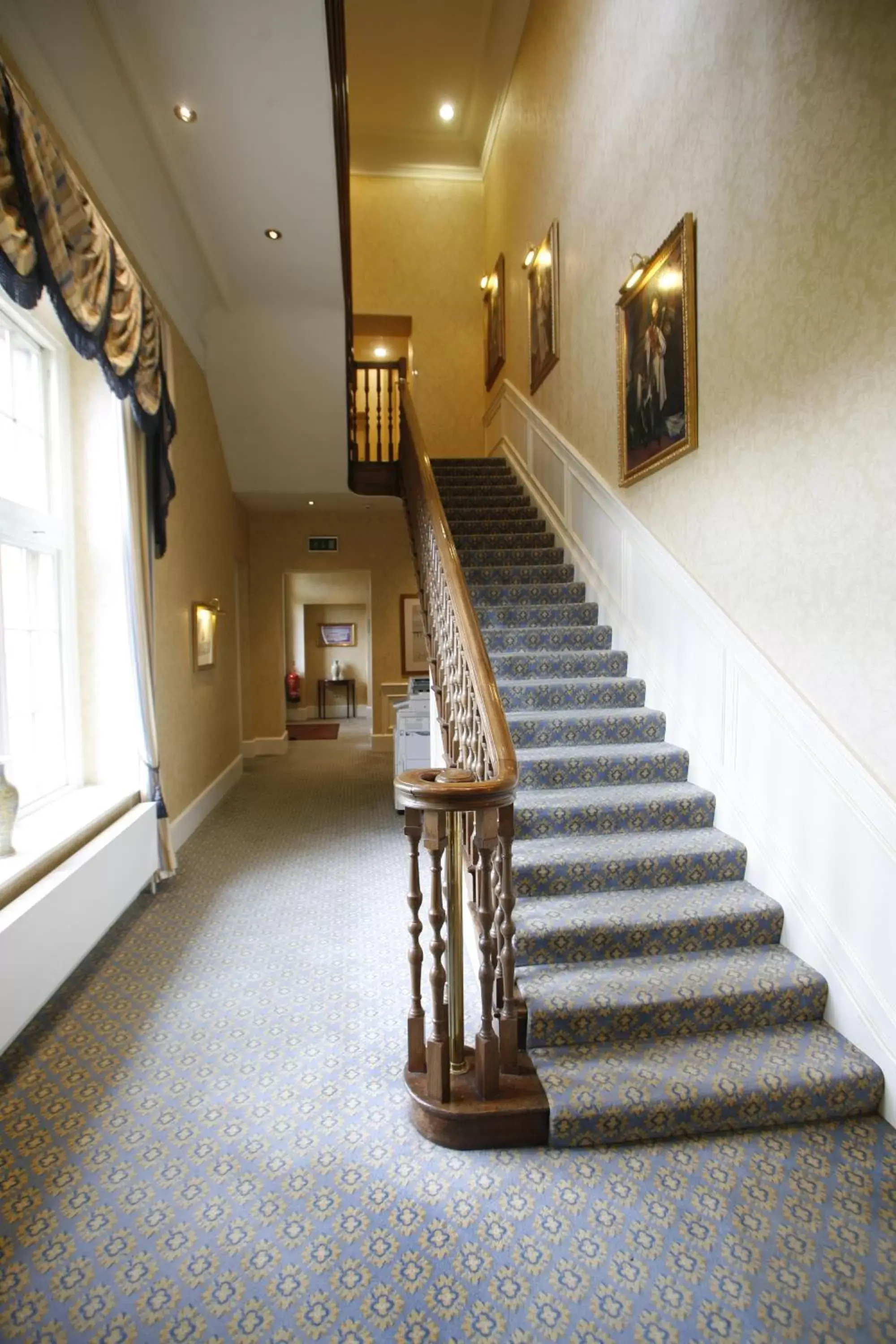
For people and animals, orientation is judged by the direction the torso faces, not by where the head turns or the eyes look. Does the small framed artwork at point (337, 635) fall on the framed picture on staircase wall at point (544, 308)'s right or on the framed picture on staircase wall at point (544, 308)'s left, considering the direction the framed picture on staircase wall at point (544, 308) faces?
on its right

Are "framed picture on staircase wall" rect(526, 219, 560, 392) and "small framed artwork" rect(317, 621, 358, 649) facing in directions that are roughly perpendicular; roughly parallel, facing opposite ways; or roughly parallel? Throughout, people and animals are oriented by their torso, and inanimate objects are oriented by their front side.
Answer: roughly perpendicular

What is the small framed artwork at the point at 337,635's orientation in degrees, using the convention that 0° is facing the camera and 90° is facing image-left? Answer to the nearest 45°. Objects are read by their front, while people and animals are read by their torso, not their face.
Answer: approximately 0°

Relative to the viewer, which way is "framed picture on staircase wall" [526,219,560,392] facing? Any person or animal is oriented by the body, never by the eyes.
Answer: to the viewer's left

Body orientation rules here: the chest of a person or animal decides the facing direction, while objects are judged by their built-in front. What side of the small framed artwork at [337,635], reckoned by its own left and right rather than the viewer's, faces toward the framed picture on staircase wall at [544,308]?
front

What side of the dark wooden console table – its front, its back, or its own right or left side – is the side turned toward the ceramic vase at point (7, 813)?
front

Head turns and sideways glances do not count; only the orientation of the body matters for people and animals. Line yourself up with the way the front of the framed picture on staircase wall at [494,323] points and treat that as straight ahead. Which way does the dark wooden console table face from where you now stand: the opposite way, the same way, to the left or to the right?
to the left

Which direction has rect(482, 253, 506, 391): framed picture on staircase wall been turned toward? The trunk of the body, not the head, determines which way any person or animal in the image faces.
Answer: to the viewer's left

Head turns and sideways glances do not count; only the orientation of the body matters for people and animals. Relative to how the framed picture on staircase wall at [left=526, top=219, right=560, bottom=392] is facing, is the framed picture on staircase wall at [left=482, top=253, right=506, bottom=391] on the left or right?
on its right
